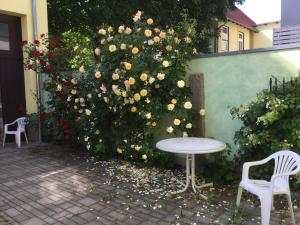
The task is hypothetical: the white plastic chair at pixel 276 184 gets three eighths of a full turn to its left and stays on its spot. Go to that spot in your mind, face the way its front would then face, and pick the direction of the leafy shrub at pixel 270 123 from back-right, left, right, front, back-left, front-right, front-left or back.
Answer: left

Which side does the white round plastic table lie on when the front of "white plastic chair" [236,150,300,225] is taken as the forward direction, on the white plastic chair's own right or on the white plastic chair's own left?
on the white plastic chair's own right

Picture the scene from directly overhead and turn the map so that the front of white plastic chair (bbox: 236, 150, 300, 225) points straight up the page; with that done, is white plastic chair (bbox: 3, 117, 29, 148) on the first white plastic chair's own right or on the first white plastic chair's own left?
on the first white plastic chair's own right

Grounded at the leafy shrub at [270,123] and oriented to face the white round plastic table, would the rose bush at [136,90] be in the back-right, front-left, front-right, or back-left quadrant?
front-right

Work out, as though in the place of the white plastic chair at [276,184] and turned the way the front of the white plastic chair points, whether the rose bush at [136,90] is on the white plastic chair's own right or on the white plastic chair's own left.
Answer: on the white plastic chair's own right

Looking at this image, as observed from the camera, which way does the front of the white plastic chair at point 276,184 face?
facing the viewer and to the left of the viewer
